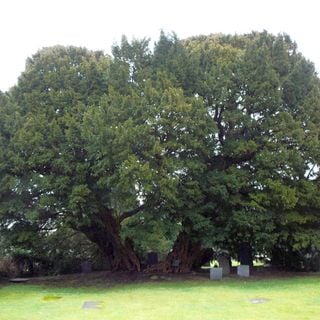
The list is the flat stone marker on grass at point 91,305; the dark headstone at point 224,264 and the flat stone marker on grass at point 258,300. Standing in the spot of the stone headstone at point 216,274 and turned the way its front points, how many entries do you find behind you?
1

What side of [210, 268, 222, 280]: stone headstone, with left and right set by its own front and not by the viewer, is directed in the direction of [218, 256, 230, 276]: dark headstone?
back

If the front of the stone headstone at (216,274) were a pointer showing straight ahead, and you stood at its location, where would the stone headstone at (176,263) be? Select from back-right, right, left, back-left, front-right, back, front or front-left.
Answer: back-right

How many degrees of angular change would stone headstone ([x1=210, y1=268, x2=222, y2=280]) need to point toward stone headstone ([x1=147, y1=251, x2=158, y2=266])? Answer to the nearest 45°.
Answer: approximately 135° to its right

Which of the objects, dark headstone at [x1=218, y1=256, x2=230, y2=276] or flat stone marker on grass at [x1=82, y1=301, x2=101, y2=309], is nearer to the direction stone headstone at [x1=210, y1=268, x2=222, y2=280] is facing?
the flat stone marker on grass

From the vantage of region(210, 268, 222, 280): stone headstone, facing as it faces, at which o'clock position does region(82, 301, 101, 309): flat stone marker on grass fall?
The flat stone marker on grass is roughly at 1 o'clock from the stone headstone.

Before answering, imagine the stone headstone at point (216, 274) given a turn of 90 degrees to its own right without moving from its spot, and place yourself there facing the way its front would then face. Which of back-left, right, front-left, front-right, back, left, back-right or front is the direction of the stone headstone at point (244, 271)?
back-right

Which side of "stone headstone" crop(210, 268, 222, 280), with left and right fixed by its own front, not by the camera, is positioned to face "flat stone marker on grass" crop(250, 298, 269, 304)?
front

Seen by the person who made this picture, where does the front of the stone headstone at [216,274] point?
facing the viewer
